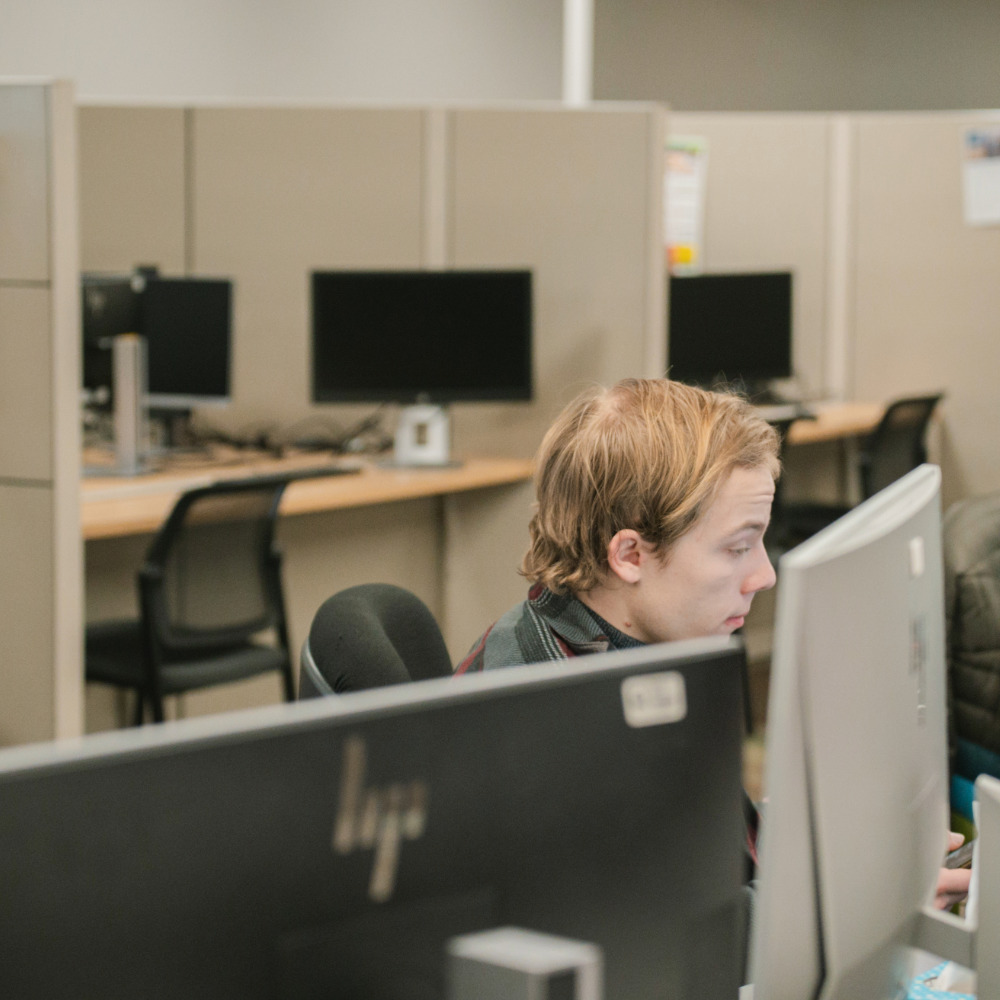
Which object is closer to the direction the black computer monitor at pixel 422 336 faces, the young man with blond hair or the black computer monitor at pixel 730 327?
the young man with blond hair

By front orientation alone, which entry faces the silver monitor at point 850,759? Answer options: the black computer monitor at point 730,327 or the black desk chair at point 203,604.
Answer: the black computer monitor

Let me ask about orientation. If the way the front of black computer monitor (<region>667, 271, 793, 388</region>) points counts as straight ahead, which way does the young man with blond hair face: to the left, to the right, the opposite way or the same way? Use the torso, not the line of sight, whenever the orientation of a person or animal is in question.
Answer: to the left

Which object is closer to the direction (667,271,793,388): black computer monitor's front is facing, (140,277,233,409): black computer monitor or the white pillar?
the black computer monitor

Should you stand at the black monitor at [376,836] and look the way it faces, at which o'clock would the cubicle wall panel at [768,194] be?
The cubicle wall panel is roughly at 2 o'clock from the black monitor.

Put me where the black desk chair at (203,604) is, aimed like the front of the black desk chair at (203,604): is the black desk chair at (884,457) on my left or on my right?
on my right

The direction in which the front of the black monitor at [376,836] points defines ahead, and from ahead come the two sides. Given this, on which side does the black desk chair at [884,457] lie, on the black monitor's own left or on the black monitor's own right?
on the black monitor's own right

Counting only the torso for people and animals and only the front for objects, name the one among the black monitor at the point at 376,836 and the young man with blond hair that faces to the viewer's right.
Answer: the young man with blond hair

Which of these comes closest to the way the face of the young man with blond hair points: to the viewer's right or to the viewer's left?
to the viewer's right

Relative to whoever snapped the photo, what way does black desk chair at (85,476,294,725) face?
facing away from the viewer and to the left of the viewer

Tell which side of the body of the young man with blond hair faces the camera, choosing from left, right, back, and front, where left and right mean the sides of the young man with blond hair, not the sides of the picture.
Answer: right

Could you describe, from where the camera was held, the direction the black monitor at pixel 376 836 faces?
facing away from the viewer and to the left of the viewer
